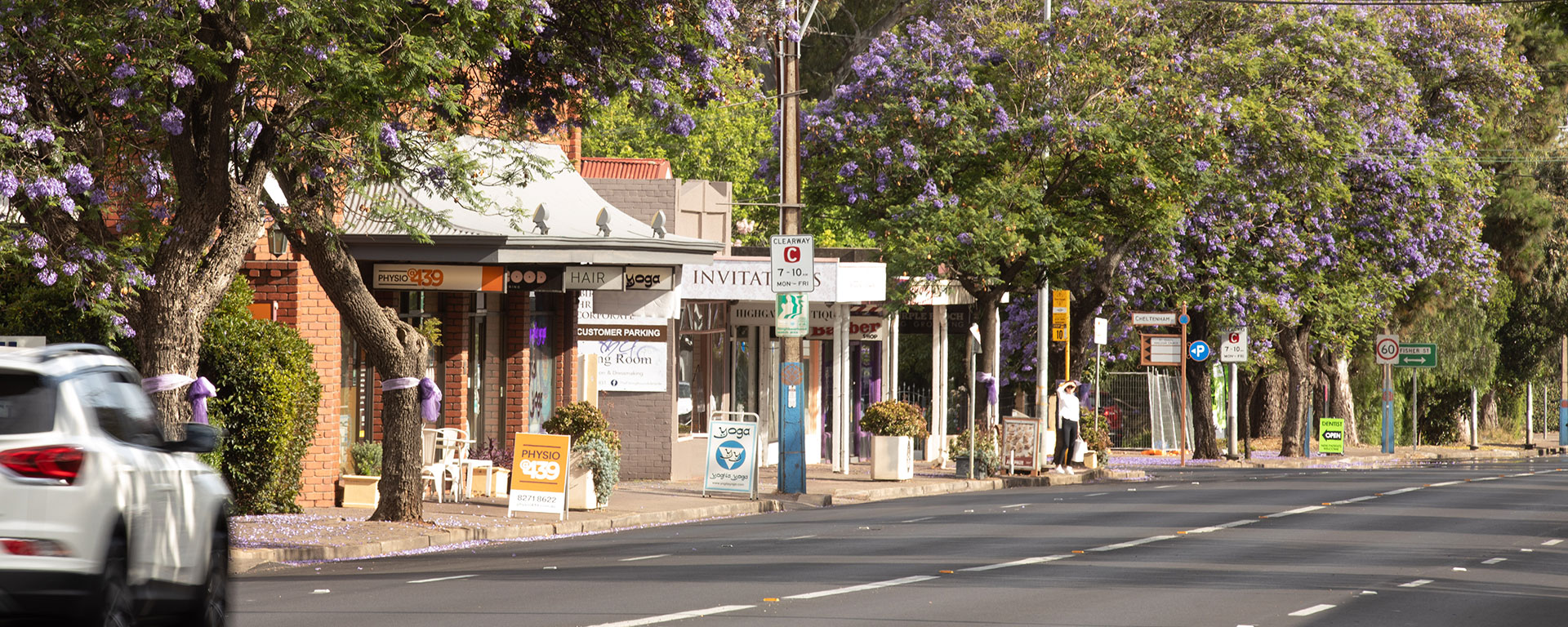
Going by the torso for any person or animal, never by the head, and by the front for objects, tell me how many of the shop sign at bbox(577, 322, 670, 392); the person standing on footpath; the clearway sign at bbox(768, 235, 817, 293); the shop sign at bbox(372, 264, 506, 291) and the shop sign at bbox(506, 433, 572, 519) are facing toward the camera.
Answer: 5

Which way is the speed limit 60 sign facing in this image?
toward the camera

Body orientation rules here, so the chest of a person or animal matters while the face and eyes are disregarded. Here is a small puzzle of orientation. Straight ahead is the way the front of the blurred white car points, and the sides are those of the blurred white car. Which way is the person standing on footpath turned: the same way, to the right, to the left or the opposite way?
the opposite way

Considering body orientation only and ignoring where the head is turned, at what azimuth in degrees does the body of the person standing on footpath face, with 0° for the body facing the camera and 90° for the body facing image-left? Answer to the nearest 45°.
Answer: approximately 0°

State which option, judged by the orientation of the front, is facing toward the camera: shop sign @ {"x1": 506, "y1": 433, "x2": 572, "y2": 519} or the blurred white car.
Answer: the shop sign

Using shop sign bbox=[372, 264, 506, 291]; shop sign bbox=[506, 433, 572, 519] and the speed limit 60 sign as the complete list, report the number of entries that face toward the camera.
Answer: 3

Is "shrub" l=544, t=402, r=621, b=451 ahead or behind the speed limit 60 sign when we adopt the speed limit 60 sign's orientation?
ahead

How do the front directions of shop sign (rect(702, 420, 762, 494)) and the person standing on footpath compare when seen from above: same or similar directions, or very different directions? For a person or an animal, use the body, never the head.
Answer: same or similar directions

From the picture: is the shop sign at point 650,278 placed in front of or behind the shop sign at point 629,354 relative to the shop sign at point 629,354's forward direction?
in front

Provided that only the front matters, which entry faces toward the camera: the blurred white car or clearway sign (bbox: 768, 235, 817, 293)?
the clearway sign

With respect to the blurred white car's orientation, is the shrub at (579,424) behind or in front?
in front

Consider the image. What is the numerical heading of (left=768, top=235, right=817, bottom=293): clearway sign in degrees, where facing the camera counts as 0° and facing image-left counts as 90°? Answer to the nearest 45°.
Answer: approximately 0°

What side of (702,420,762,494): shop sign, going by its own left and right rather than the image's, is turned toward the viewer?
front

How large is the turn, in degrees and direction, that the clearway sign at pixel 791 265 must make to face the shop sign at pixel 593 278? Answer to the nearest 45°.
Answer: approximately 90° to its right

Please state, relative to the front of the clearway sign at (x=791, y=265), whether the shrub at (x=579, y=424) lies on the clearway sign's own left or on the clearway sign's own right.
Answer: on the clearway sign's own right
